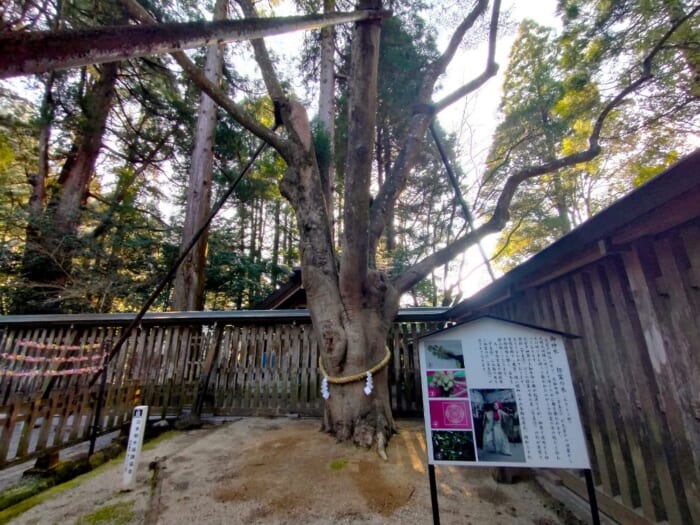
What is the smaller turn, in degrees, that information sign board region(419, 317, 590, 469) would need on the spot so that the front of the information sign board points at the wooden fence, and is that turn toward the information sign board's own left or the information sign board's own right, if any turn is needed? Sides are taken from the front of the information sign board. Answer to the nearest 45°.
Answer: approximately 135° to the information sign board's own right

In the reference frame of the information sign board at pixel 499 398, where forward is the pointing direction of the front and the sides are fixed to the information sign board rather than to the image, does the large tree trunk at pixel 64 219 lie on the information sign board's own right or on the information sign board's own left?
on the information sign board's own right

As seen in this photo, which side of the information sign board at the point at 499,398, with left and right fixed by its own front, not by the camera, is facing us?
front

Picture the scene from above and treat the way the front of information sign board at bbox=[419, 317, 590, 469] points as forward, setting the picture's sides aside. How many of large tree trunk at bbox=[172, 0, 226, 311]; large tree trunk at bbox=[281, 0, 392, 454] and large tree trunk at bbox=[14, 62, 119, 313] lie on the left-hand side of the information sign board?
0

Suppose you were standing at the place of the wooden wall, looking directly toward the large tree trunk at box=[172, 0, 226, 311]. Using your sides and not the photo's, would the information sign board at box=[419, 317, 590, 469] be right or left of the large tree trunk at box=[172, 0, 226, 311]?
left

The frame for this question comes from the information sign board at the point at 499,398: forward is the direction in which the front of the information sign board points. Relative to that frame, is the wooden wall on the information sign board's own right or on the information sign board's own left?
on the information sign board's own left

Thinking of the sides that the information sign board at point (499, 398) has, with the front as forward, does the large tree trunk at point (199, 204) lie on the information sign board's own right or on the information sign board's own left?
on the information sign board's own right

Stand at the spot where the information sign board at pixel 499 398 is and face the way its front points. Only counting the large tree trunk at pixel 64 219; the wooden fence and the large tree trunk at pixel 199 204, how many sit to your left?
0

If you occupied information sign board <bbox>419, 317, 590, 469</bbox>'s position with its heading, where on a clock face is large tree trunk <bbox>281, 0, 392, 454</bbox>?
The large tree trunk is roughly at 4 o'clock from the information sign board.
